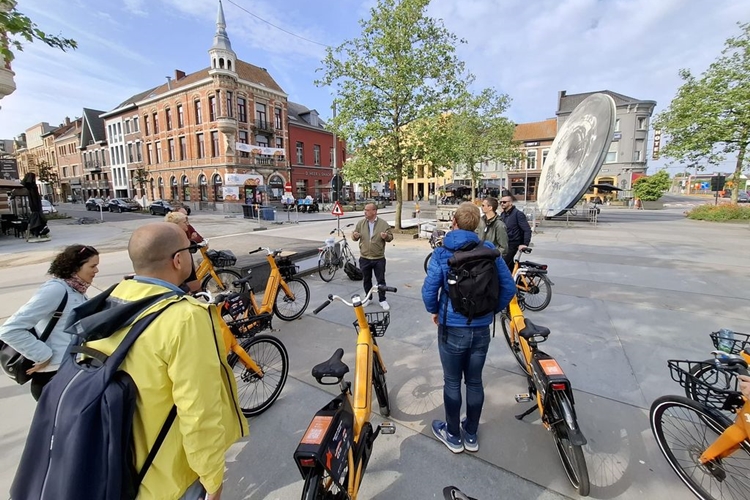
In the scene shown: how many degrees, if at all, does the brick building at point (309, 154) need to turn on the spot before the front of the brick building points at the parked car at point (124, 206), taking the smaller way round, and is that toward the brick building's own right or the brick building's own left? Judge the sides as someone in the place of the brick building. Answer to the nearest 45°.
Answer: approximately 135° to the brick building's own right

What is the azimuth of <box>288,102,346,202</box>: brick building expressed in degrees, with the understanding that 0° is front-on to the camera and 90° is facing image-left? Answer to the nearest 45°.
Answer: approximately 315°

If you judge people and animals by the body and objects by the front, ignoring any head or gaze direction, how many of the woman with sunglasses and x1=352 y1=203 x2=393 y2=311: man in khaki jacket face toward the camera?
1

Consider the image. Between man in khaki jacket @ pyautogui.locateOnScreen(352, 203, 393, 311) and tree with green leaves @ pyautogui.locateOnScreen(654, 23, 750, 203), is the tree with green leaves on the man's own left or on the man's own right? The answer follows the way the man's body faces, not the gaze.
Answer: on the man's own left

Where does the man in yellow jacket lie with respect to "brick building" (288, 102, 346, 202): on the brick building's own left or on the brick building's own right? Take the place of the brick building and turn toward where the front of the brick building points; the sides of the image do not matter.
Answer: on the brick building's own right

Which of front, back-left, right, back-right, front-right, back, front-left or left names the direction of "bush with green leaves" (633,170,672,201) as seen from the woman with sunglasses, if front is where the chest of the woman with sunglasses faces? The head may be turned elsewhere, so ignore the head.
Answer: front

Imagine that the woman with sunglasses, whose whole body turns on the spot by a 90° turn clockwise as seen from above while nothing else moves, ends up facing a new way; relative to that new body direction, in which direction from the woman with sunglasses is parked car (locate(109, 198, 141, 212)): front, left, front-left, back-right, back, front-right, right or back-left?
back

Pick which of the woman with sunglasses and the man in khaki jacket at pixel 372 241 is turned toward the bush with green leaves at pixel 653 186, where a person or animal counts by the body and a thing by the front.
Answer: the woman with sunglasses

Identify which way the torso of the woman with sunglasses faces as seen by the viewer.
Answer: to the viewer's right

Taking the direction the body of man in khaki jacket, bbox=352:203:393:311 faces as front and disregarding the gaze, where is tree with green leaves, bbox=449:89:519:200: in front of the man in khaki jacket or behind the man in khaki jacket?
behind

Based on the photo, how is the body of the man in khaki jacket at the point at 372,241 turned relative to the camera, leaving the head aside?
toward the camera

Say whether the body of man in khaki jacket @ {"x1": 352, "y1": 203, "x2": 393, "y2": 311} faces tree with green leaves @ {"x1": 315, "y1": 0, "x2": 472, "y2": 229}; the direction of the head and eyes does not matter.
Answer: no

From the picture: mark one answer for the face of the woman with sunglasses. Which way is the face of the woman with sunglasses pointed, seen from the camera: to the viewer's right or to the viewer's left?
to the viewer's right

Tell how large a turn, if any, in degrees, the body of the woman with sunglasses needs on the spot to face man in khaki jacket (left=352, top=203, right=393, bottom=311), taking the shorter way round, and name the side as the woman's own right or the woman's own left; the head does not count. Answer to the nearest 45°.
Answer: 0° — they already face them

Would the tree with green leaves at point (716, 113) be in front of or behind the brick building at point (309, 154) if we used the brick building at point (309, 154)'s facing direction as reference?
in front

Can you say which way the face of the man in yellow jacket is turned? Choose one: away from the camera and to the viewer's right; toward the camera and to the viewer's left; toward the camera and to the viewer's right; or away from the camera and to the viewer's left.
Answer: away from the camera and to the viewer's right

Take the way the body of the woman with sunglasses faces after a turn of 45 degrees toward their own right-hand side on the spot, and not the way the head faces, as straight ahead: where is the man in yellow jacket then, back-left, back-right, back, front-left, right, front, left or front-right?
front-right
